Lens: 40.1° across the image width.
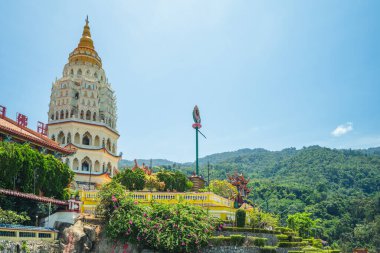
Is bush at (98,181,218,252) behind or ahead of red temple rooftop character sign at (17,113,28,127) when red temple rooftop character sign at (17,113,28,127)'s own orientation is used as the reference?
ahead

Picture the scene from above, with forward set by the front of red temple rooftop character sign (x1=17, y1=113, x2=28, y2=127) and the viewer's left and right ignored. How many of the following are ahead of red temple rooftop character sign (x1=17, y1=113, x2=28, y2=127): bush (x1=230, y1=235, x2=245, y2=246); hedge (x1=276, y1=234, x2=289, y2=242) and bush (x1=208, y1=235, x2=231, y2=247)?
3

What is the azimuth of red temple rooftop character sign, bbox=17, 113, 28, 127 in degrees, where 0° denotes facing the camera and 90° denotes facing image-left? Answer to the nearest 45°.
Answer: approximately 315°

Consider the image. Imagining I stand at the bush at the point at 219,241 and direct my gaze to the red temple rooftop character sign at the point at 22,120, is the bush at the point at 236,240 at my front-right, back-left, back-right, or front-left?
back-right

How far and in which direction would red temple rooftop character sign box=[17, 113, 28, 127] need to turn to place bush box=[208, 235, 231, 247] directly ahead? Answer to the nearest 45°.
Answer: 0° — it already faces it

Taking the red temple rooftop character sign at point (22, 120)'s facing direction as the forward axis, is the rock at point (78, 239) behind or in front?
in front

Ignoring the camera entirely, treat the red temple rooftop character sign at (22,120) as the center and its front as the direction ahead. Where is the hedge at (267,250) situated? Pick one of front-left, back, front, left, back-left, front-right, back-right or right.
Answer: front

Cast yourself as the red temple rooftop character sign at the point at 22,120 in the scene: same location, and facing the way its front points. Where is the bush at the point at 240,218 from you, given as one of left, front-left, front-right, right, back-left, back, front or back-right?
front

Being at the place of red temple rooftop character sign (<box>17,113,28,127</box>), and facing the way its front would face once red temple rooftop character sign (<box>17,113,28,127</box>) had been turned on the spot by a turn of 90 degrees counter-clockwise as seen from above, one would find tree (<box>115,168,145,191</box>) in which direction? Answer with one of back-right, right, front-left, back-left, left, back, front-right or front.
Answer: front-right

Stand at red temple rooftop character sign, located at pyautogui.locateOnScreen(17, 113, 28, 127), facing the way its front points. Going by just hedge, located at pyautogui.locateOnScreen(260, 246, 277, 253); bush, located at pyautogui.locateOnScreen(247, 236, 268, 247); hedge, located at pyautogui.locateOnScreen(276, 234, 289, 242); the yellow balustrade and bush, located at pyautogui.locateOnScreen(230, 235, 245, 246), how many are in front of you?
5

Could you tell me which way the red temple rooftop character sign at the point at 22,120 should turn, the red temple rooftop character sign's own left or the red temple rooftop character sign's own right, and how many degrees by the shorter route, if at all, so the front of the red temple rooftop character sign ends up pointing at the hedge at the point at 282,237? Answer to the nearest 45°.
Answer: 0° — it already faces it
